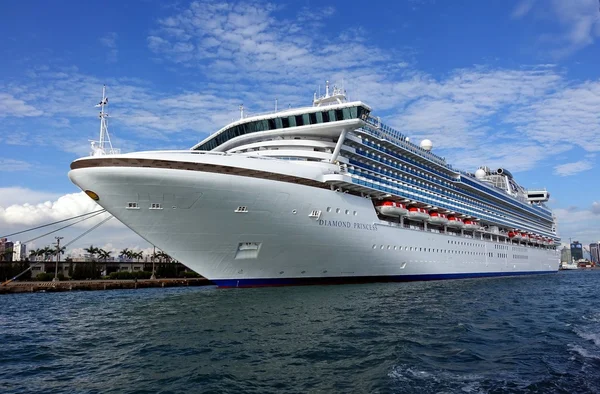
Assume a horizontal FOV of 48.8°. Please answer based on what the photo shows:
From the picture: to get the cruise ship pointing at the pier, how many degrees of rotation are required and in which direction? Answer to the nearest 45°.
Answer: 0° — it already faces it
